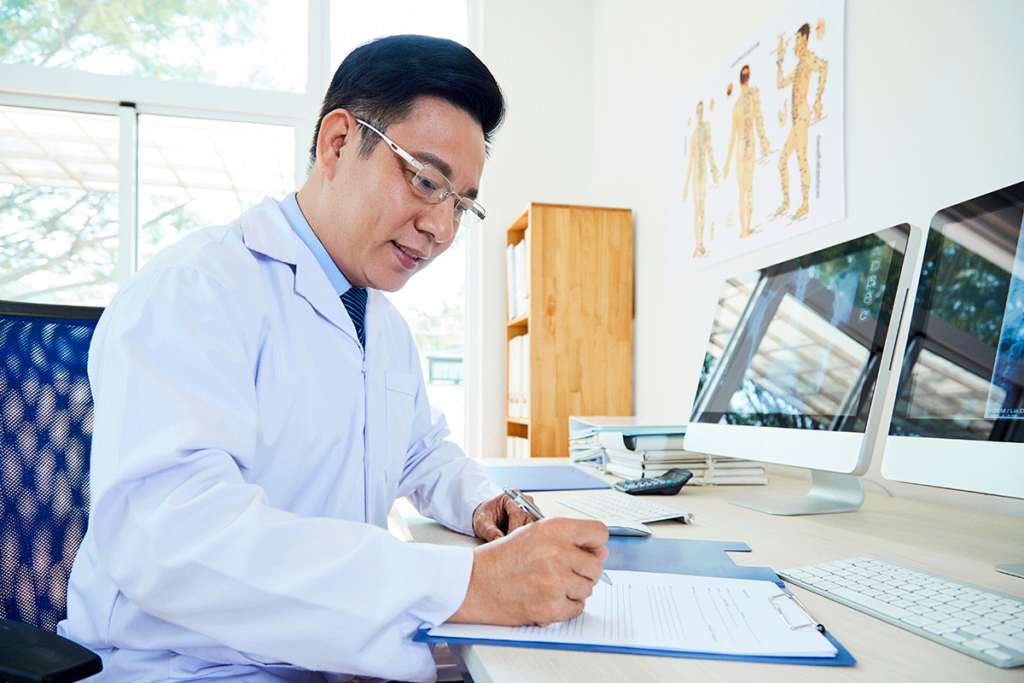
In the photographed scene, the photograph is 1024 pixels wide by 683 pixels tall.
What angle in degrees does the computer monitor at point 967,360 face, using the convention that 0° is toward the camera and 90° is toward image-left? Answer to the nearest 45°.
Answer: approximately 45°

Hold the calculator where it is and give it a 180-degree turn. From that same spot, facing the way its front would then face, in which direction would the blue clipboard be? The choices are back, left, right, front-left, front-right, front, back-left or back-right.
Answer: back-right

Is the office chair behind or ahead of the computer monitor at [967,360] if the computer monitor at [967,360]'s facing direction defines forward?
ahead

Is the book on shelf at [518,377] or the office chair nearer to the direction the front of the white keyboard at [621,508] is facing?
the office chair

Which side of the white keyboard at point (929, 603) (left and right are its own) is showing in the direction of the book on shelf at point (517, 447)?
right

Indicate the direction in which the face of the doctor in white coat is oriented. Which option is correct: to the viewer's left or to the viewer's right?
to the viewer's right

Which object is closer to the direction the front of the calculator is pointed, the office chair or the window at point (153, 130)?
the office chair

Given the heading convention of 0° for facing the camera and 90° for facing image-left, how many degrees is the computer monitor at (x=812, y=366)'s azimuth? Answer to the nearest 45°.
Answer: approximately 45°

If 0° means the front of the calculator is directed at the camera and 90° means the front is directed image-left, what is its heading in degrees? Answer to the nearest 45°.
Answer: approximately 45°

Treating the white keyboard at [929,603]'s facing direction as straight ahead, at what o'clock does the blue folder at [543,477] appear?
The blue folder is roughly at 3 o'clock from the white keyboard.

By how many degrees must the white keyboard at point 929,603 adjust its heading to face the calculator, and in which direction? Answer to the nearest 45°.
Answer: approximately 90° to its right
